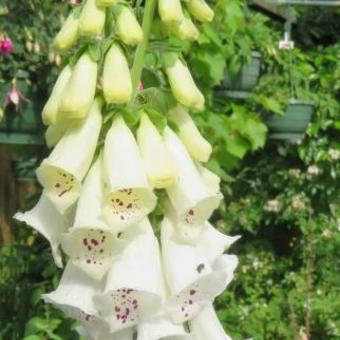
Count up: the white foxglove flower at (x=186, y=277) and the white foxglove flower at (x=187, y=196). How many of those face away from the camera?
0

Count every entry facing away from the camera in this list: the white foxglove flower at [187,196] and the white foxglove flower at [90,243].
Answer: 0

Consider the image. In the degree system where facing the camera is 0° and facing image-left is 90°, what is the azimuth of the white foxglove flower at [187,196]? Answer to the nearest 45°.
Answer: approximately 315°
